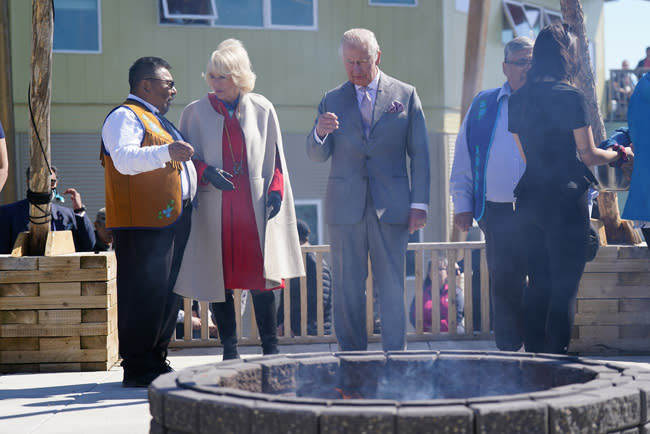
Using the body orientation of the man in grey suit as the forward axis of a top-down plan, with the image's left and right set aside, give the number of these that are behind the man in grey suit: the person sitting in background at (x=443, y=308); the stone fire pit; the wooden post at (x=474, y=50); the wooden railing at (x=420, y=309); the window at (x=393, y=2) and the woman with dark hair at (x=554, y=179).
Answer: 4

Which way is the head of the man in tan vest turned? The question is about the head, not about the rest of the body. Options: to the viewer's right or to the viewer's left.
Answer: to the viewer's right

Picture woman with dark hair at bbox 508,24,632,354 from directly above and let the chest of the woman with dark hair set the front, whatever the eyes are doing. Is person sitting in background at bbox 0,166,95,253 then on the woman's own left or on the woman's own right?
on the woman's own left

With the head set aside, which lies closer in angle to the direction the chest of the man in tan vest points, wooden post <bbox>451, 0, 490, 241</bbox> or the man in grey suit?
the man in grey suit

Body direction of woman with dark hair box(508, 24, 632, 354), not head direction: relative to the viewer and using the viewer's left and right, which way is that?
facing away from the viewer and to the right of the viewer

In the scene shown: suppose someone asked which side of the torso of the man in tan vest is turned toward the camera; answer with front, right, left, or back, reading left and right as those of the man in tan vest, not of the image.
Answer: right

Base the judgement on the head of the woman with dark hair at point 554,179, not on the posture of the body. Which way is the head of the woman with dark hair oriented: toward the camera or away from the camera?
away from the camera

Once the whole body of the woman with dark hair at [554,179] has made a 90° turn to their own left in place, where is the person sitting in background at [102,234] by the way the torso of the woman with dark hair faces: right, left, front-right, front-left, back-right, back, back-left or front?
front

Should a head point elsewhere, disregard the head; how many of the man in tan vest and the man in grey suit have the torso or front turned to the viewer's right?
1

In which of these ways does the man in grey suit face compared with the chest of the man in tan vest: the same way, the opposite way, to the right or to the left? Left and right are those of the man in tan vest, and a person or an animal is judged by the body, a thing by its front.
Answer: to the right

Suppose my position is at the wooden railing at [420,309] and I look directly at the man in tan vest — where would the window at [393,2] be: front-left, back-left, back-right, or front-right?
back-right

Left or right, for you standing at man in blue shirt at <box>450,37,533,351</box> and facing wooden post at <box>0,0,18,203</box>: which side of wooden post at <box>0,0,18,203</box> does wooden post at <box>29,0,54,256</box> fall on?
left

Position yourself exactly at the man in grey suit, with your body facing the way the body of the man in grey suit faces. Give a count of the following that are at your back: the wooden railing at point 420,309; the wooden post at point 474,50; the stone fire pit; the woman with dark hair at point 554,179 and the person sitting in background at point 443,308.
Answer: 3

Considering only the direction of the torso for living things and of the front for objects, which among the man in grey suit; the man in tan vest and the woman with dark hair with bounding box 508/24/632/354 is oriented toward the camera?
the man in grey suit

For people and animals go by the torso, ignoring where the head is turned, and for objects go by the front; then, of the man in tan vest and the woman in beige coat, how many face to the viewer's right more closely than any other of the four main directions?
1

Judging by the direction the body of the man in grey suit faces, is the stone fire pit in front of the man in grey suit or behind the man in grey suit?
in front

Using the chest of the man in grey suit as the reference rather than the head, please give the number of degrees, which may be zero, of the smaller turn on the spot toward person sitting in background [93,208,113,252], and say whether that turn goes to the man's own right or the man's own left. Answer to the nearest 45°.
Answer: approximately 135° to the man's own right
